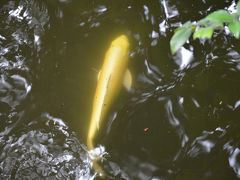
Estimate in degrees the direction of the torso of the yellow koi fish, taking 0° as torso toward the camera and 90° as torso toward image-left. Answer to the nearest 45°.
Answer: approximately 180°
